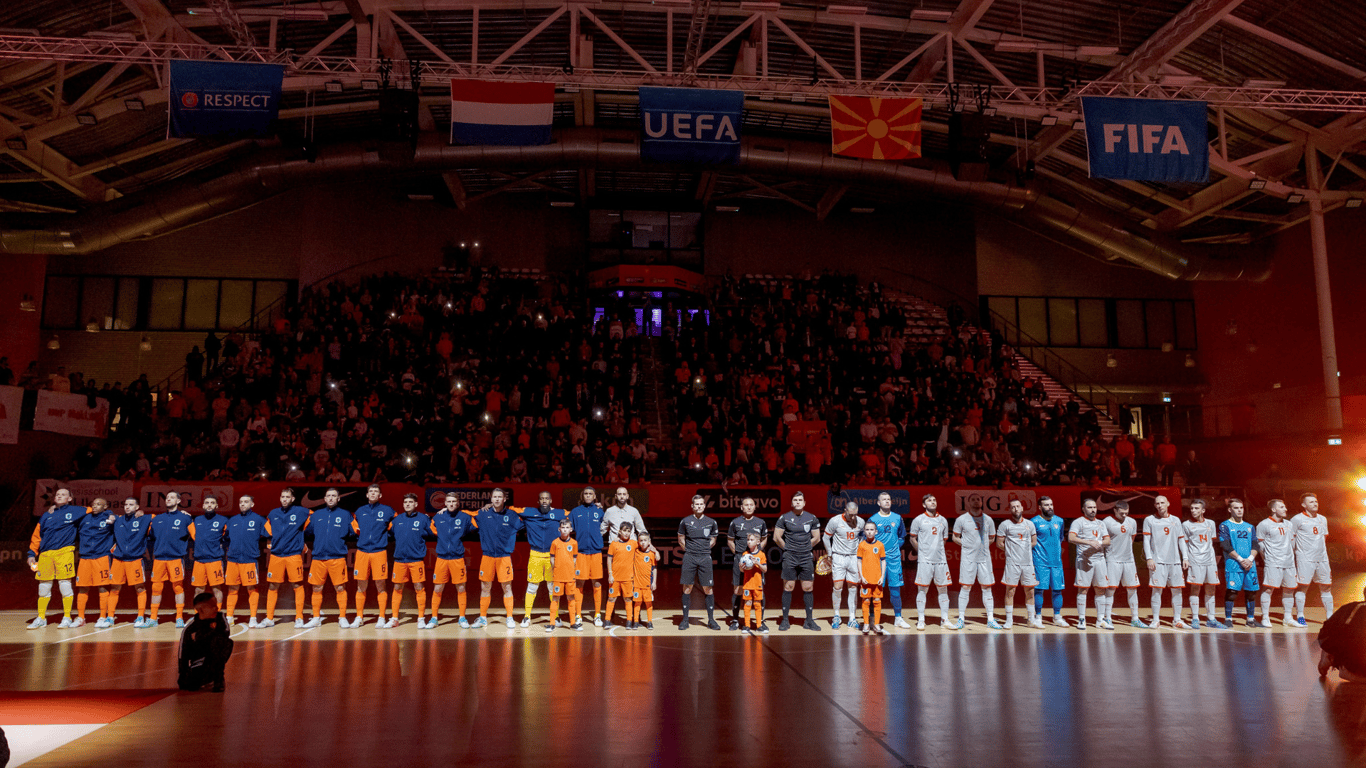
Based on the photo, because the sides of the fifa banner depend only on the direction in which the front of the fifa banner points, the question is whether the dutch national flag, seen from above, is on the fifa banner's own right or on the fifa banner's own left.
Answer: on the fifa banner's own right

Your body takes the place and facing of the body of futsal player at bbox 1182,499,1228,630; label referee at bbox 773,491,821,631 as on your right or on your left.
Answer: on your right

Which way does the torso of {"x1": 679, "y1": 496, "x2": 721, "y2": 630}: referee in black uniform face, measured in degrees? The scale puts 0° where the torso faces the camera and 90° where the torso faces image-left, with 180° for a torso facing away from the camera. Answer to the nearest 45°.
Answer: approximately 0°

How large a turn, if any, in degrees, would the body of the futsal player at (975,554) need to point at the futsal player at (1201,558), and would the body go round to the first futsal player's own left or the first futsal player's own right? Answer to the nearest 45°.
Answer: approximately 90° to the first futsal player's own left

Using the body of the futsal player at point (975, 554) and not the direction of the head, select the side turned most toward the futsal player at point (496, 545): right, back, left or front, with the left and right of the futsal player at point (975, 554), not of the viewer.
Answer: right

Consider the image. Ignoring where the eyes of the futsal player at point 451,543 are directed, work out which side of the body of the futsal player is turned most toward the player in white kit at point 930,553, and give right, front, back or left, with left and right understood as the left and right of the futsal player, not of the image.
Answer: left

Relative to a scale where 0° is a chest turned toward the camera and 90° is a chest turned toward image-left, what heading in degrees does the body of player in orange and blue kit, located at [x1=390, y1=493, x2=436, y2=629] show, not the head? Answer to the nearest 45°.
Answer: approximately 0°
